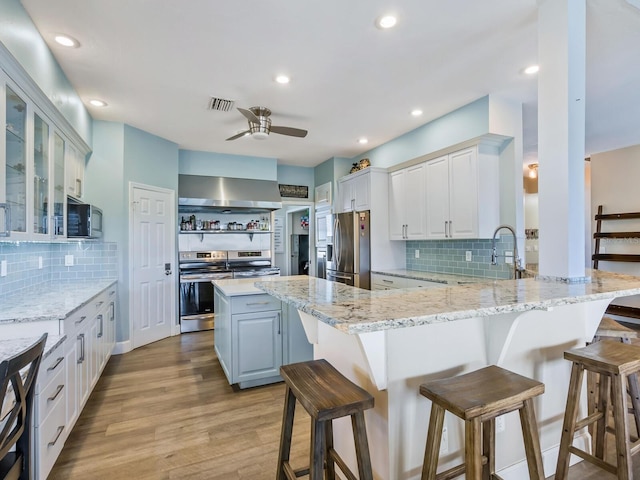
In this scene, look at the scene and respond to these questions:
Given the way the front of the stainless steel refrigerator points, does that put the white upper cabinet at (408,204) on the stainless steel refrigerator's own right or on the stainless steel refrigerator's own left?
on the stainless steel refrigerator's own left

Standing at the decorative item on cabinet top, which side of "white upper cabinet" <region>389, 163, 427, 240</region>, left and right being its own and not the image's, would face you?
right

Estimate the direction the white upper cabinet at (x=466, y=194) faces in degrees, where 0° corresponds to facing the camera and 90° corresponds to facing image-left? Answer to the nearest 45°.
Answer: approximately 45°

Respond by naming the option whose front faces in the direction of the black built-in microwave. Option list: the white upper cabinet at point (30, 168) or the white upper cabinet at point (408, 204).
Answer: the white upper cabinet at point (408, 204)

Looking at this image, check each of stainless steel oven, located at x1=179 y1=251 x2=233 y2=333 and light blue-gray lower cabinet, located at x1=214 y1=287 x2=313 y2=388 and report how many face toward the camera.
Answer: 2

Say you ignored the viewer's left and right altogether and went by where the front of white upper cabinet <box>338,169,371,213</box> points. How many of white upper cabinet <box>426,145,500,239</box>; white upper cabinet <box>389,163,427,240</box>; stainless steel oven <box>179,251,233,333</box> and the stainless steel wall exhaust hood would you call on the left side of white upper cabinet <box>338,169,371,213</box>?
2

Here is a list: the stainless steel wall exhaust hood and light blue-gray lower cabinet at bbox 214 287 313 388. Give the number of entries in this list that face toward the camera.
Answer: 2

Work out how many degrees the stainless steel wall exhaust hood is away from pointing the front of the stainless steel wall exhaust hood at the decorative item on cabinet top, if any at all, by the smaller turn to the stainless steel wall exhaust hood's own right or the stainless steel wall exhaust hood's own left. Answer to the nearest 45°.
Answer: approximately 90° to the stainless steel wall exhaust hood's own left
